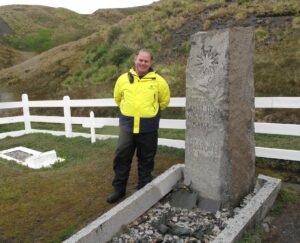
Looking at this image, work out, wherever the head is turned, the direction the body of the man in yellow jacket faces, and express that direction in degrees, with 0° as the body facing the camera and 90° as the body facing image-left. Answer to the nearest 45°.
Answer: approximately 0°

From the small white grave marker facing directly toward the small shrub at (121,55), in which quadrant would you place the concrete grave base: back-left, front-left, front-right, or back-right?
back-right

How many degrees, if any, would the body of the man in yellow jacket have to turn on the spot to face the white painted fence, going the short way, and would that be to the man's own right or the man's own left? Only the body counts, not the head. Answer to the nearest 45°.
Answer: approximately 180°

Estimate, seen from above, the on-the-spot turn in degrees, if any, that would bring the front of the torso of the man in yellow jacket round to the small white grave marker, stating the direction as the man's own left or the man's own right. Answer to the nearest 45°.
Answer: approximately 135° to the man's own right

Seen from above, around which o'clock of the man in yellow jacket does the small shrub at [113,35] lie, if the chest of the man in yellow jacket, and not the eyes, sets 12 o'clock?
The small shrub is roughly at 6 o'clock from the man in yellow jacket.

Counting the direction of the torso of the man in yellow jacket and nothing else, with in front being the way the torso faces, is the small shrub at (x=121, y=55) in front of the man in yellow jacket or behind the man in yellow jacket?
behind

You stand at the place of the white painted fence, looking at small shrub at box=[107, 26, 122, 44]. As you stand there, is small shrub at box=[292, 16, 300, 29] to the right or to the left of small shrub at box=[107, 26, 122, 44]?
right

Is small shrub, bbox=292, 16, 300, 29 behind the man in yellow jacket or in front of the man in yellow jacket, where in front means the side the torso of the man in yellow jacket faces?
behind

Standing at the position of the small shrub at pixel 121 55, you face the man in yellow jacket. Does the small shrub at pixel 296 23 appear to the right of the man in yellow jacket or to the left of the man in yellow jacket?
left
